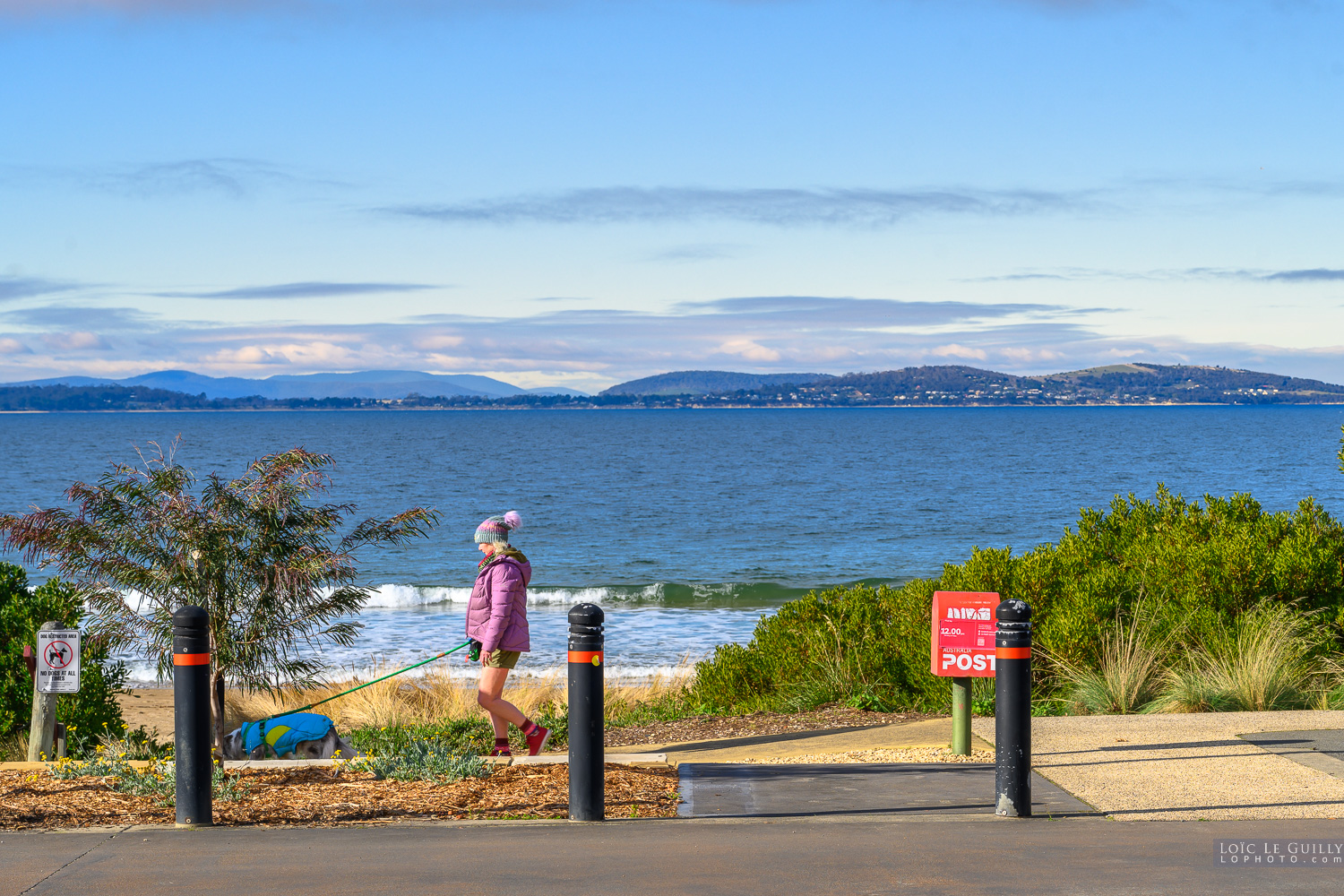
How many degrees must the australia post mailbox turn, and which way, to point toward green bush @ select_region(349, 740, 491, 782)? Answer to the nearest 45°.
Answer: approximately 45° to its right

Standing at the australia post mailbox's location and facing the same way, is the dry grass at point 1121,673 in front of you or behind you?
behind

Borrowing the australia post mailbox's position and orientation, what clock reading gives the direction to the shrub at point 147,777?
The shrub is roughly at 2 o'clock from the australia post mailbox.

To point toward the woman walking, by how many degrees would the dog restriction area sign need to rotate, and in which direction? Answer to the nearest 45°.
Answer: approximately 90° to its left

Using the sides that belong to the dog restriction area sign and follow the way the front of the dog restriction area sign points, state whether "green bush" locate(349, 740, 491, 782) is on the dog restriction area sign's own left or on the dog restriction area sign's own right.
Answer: on the dog restriction area sign's own left

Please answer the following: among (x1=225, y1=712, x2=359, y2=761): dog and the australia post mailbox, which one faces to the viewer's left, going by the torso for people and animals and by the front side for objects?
the dog

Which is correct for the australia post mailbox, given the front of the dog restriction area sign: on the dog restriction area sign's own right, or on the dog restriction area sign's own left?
on the dog restriction area sign's own left

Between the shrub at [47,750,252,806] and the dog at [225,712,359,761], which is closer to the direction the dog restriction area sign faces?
the shrub

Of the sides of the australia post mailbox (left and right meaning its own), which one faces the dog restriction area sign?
right

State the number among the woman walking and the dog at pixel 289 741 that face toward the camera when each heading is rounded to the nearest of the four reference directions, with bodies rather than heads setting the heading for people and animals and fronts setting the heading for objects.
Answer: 0

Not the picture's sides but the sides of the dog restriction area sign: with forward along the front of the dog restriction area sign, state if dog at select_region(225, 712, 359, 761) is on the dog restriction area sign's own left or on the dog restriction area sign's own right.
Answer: on the dog restriction area sign's own left

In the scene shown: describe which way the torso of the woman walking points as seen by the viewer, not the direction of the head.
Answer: to the viewer's left

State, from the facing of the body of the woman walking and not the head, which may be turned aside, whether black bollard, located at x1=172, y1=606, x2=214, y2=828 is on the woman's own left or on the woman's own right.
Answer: on the woman's own left
